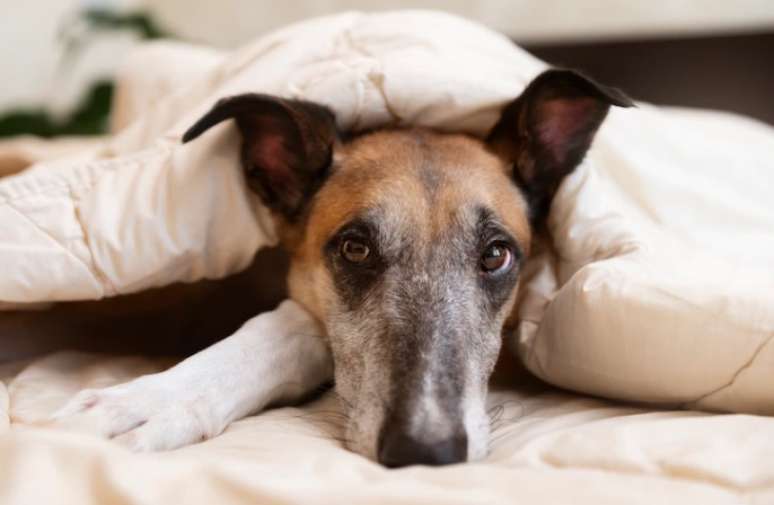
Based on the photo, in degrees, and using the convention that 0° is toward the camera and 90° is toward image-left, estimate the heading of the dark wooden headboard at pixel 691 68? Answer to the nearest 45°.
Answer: approximately 0°

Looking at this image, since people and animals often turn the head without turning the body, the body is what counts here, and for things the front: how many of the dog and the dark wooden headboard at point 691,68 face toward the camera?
2

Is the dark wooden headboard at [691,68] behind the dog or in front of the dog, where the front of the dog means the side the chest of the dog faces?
behind

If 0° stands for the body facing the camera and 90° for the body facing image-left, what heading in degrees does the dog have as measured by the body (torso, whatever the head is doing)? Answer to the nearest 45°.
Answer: approximately 0°

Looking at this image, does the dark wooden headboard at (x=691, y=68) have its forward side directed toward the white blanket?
yes
